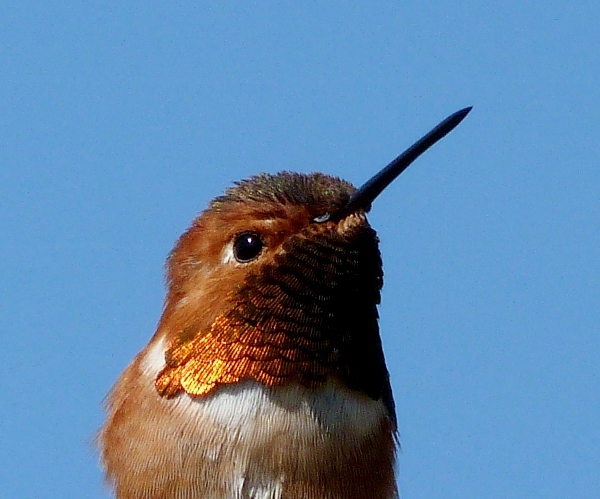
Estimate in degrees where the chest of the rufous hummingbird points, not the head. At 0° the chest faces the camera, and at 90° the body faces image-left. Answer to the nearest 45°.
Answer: approximately 315°
